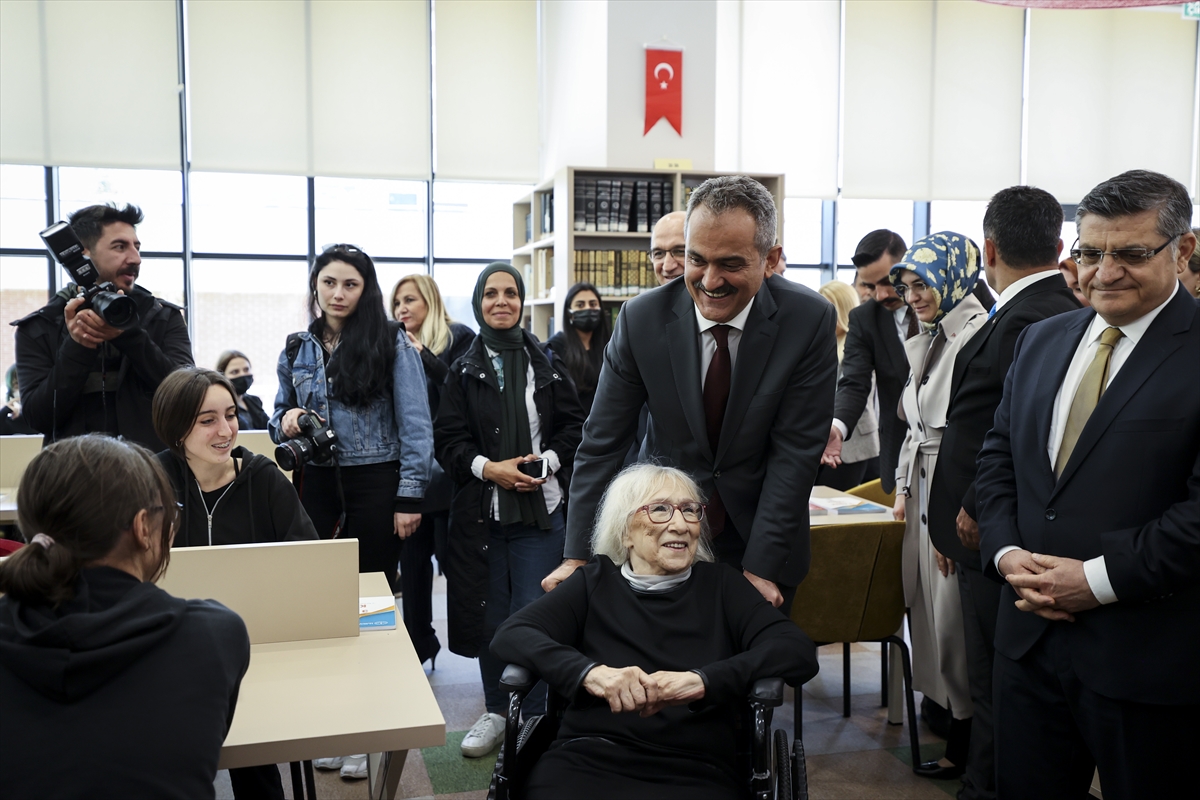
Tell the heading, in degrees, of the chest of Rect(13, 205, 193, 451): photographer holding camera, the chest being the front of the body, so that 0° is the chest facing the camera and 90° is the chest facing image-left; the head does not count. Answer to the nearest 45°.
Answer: approximately 315°

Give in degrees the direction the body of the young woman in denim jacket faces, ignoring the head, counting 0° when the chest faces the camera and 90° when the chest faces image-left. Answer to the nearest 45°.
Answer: approximately 45°

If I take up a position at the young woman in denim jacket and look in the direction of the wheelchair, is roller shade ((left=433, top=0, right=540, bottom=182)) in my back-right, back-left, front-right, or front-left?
back-left

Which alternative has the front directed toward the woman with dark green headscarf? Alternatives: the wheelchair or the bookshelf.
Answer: the bookshelf

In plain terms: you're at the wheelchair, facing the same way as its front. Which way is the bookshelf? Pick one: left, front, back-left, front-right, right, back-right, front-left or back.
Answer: back

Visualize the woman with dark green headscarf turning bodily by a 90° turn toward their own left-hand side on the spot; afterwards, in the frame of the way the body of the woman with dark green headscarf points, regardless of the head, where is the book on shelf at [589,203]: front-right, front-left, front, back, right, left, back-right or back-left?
left

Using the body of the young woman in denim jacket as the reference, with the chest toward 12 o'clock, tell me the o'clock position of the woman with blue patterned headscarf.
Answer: The woman with blue patterned headscarf is roughly at 8 o'clock from the young woman in denim jacket.

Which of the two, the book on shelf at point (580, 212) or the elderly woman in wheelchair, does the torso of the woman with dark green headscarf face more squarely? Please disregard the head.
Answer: the elderly woman in wheelchair

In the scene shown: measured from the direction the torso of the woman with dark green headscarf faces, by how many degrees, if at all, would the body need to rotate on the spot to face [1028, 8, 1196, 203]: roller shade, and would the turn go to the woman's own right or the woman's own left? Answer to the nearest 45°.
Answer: approximately 135° to the woman's own left

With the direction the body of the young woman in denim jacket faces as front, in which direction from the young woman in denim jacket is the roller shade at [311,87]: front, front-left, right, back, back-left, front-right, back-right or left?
back-right

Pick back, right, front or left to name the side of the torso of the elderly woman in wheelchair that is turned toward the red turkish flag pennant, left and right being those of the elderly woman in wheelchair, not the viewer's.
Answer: back

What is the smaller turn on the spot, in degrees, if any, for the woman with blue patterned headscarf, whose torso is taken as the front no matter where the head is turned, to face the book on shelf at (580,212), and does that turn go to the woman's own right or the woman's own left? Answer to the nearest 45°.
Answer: approximately 90° to the woman's own right
